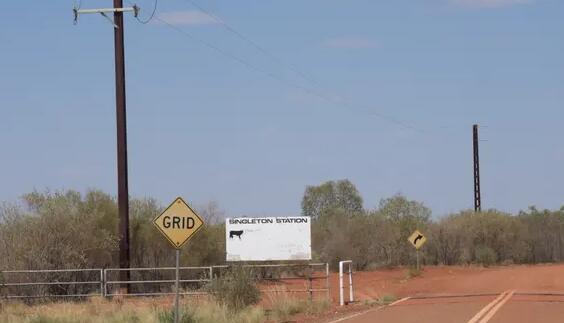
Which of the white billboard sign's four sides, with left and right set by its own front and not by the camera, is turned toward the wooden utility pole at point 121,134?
right

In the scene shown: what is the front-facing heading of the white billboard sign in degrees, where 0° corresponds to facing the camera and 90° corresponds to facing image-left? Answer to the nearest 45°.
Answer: approximately 0°

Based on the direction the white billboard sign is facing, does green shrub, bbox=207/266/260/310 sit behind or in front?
in front

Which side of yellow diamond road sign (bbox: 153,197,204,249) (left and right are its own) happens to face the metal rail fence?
back

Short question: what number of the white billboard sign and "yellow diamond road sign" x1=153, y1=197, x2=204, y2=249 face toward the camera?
2

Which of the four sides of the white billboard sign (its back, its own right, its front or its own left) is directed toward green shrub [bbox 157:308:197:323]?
front

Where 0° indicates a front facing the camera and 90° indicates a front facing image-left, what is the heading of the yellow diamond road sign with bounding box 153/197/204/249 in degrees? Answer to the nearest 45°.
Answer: approximately 0°
